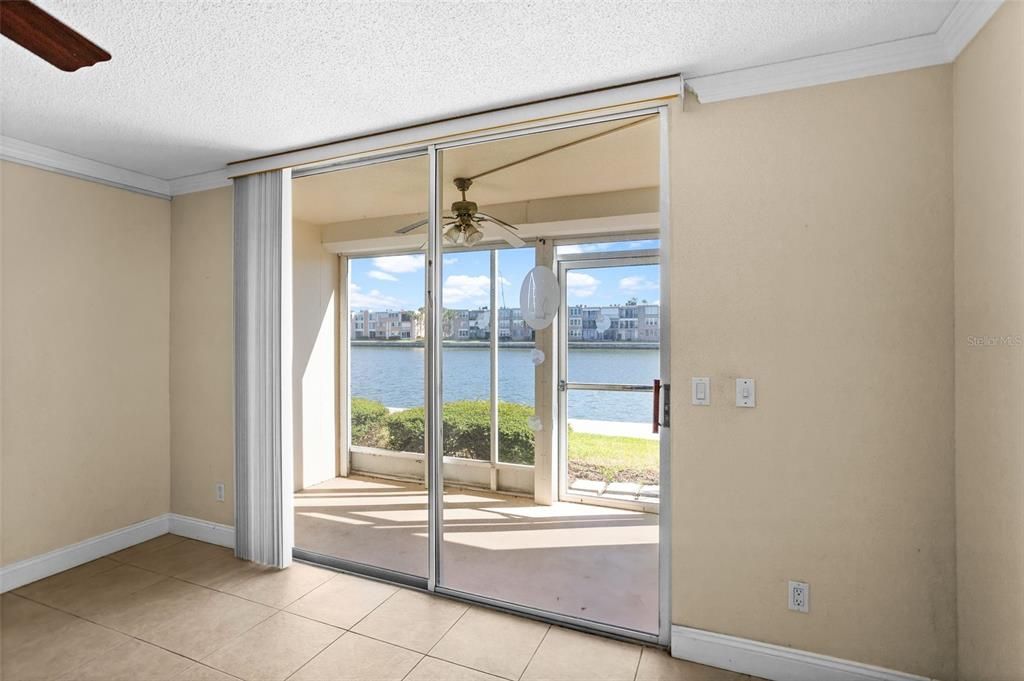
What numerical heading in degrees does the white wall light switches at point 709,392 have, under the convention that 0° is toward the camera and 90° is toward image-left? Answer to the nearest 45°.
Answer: approximately 0°

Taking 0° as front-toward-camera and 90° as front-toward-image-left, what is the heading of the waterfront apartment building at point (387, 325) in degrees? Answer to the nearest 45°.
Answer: approximately 0°

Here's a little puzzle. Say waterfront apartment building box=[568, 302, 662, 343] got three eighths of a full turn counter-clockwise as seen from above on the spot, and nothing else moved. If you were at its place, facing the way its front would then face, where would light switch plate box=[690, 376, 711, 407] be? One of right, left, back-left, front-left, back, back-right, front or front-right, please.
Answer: right

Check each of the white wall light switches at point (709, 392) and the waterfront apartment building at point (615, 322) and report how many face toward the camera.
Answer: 2

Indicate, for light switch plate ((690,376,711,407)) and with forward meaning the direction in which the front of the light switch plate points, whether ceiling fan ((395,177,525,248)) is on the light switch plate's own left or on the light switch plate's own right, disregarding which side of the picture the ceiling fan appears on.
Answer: on the light switch plate's own right
